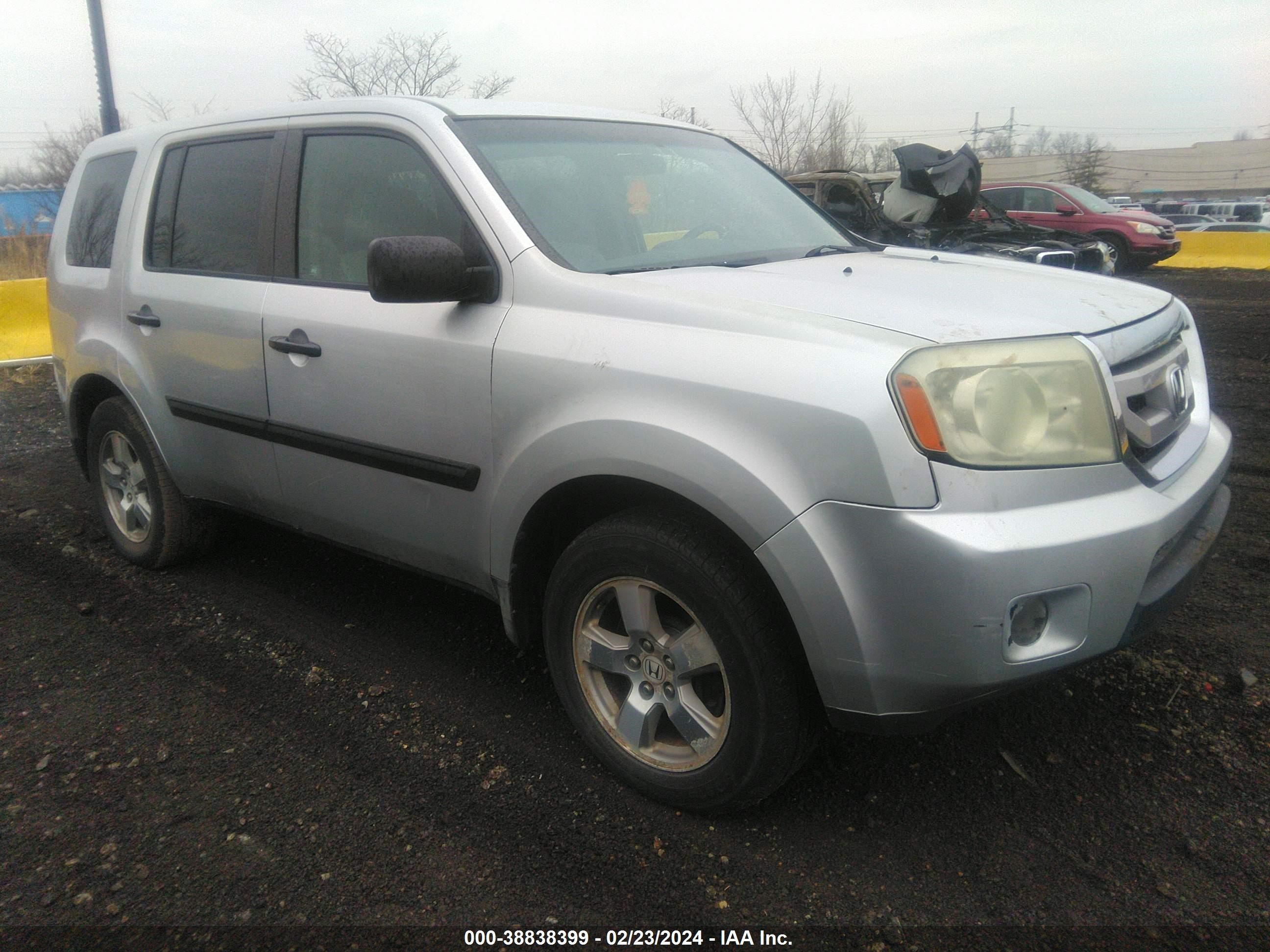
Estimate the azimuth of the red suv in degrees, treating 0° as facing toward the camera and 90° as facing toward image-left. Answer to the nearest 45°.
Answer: approximately 315°

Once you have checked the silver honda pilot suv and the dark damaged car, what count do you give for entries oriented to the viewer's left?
0

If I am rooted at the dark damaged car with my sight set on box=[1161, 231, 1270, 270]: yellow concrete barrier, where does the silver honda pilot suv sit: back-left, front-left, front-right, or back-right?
back-right

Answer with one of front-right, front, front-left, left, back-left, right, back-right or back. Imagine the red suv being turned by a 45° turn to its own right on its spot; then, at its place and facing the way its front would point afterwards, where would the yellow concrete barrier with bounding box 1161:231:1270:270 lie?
left

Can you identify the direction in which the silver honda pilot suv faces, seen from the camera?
facing the viewer and to the right of the viewer

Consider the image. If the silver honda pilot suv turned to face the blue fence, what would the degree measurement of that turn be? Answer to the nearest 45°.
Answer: approximately 180°

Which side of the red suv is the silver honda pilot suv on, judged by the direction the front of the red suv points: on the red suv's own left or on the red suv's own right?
on the red suv's own right

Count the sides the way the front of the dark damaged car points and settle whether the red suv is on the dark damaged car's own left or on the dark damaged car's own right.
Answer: on the dark damaged car's own left

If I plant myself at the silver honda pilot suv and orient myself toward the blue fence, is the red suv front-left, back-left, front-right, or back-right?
front-right

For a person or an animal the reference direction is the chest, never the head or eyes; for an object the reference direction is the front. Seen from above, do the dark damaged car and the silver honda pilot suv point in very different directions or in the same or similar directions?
same or similar directions

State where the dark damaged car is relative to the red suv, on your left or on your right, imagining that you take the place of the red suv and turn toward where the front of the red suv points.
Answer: on your right

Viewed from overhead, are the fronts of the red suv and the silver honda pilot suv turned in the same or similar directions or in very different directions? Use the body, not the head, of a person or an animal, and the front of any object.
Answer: same or similar directions

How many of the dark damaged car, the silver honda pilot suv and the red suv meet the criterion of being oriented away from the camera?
0

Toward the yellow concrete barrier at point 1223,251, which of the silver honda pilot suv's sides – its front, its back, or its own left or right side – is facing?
left

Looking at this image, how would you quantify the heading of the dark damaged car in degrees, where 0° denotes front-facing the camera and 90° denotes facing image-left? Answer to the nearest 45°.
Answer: approximately 315°
